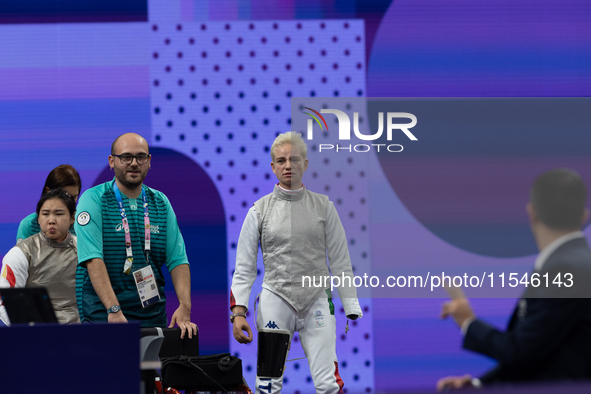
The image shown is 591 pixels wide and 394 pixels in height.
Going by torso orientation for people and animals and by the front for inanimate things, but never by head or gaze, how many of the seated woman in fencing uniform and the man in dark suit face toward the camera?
1

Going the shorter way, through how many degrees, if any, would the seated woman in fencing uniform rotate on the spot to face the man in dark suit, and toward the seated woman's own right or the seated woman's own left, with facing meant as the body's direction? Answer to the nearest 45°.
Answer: approximately 45° to the seated woman's own left

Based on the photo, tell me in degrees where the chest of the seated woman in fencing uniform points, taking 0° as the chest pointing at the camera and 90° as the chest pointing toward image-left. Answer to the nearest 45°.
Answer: approximately 0°

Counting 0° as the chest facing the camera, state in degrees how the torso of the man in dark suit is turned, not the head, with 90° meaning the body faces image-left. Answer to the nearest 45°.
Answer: approximately 135°

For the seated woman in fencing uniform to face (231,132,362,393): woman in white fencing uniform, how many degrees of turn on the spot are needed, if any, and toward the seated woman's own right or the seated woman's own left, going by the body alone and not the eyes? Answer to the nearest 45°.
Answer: approximately 45° to the seated woman's own left

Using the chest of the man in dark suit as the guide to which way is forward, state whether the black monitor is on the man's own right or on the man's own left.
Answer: on the man's own left

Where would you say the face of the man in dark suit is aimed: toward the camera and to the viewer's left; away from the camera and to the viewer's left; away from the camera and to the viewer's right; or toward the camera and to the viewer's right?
away from the camera and to the viewer's left
